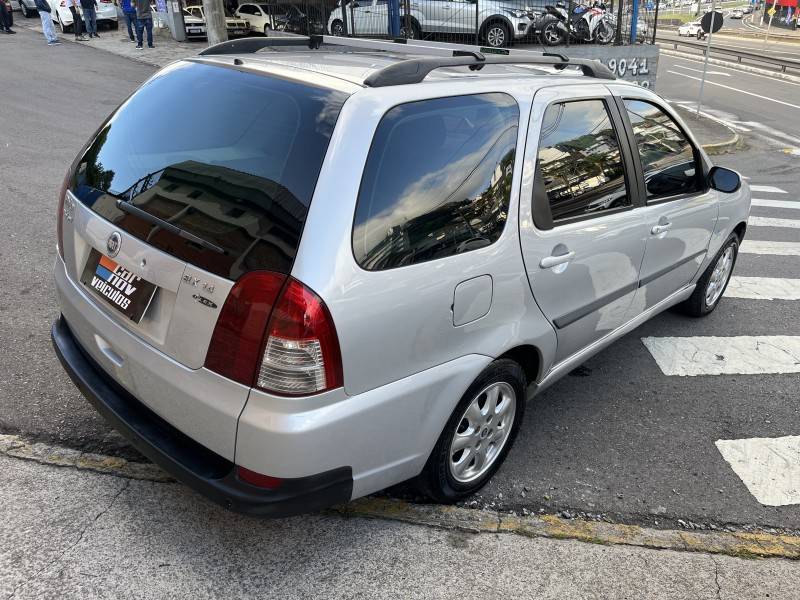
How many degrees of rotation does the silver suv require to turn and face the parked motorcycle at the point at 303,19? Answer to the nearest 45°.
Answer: approximately 180°

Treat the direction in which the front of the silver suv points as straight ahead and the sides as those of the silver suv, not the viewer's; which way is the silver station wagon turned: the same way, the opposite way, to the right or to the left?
to the left

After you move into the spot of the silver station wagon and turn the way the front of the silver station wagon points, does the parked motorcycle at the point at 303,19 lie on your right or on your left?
on your left

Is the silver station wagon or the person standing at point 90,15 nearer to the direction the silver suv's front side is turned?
the silver station wagon

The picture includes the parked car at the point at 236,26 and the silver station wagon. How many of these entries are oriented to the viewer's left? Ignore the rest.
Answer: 0

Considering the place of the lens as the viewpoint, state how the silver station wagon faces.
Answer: facing away from the viewer and to the right of the viewer

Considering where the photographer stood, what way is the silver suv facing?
facing the viewer and to the right of the viewer

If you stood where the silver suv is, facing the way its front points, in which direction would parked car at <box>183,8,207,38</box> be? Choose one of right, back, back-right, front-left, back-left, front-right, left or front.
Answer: back

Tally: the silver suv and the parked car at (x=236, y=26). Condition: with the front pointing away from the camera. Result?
0

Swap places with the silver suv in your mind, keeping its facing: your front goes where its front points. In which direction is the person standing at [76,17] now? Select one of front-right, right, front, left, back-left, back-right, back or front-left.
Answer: back
